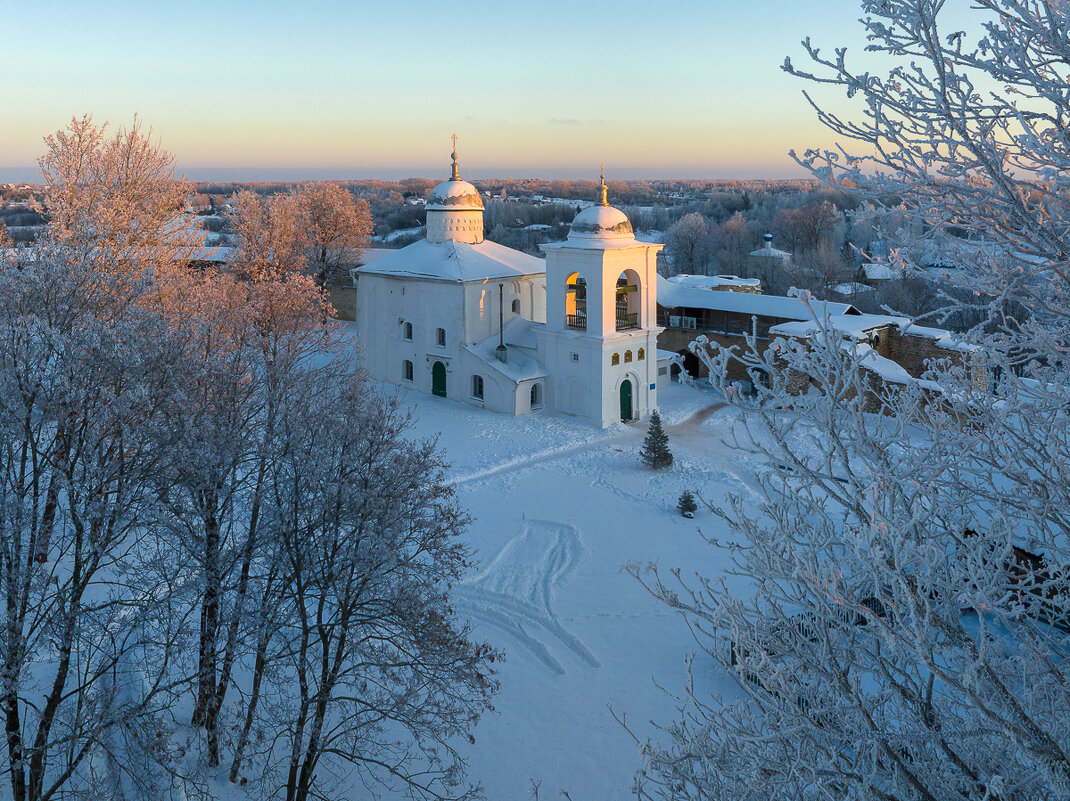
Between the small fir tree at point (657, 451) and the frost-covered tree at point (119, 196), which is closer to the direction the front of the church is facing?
the small fir tree

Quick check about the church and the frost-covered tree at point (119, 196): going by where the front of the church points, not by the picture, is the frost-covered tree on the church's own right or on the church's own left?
on the church's own right

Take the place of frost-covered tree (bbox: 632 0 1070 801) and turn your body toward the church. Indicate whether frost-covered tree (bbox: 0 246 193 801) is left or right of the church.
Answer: left

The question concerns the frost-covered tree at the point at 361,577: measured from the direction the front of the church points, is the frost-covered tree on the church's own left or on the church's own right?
on the church's own right

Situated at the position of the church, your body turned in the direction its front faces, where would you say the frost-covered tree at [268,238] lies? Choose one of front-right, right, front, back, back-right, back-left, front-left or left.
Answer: back

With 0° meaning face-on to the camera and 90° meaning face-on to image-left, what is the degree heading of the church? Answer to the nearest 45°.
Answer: approximately 315°

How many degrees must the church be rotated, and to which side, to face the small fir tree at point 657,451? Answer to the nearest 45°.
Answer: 0° — it already faces it

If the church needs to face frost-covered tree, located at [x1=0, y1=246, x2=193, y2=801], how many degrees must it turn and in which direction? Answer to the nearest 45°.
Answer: approximately 45° to its right

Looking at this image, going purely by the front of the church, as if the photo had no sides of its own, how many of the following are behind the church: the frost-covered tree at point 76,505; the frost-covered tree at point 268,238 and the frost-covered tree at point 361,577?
1

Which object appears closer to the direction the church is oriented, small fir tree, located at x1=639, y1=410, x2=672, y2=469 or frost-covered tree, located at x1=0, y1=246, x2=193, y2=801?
the small fir tree
